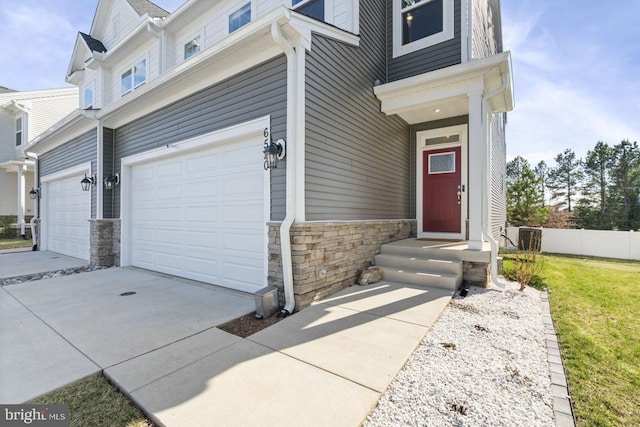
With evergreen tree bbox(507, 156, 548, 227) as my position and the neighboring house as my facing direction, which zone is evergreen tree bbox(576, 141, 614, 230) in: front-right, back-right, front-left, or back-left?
back-right

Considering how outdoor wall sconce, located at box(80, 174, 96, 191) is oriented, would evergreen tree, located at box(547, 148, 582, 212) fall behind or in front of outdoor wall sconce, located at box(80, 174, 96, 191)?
behind

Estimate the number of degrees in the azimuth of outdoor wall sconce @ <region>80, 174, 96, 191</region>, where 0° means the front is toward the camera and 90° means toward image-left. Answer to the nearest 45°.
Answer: approximately 90°

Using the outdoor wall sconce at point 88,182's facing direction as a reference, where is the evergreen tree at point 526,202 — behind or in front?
behind

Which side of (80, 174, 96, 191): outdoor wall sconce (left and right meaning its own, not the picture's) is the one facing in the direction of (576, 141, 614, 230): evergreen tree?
back

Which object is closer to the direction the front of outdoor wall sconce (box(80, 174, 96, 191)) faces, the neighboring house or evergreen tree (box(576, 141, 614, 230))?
the neighboring house

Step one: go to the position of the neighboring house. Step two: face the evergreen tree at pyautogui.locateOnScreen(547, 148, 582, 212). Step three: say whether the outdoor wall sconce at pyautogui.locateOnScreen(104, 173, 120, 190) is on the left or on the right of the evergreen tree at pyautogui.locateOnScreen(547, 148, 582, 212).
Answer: right

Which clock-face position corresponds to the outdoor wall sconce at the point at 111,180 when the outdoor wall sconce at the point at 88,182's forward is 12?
the outdoor wall sconce at the point at 111,180 is roughly at 8 o'clock from the outdoor wall sconce at the point at 88,182.

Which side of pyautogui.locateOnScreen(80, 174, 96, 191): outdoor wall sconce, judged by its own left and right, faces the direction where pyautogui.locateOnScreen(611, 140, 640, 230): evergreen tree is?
back

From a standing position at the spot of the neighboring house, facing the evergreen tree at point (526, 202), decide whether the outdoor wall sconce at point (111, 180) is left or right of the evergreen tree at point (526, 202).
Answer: right

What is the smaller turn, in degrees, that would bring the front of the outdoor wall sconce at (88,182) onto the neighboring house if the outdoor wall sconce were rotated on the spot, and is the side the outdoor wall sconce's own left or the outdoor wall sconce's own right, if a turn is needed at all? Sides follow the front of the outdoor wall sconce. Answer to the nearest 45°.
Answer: approximately 90° to the outdoor wall sconce's own right
